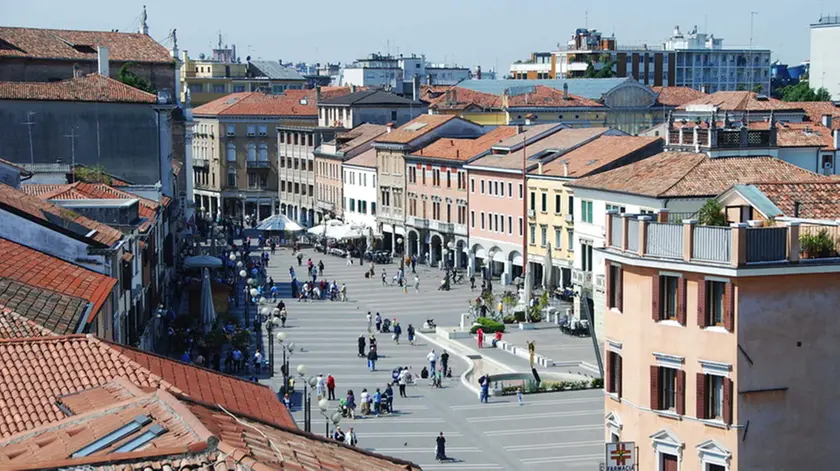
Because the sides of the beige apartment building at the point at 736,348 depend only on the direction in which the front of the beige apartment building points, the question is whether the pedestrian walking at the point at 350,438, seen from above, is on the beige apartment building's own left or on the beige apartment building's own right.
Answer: on the beige apartment building's own right

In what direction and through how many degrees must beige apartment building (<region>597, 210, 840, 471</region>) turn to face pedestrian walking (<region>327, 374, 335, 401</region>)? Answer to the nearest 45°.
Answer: approximately 90° to its right

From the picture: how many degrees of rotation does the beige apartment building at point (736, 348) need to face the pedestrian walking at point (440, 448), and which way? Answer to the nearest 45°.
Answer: approximately 90° to its right

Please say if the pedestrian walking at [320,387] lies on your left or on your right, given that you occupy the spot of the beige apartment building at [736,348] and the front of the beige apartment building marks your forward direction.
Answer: on your right

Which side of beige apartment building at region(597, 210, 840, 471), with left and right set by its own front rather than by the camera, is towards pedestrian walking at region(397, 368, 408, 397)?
right

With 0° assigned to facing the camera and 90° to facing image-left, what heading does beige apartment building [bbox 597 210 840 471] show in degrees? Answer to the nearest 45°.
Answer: approximately 45°
